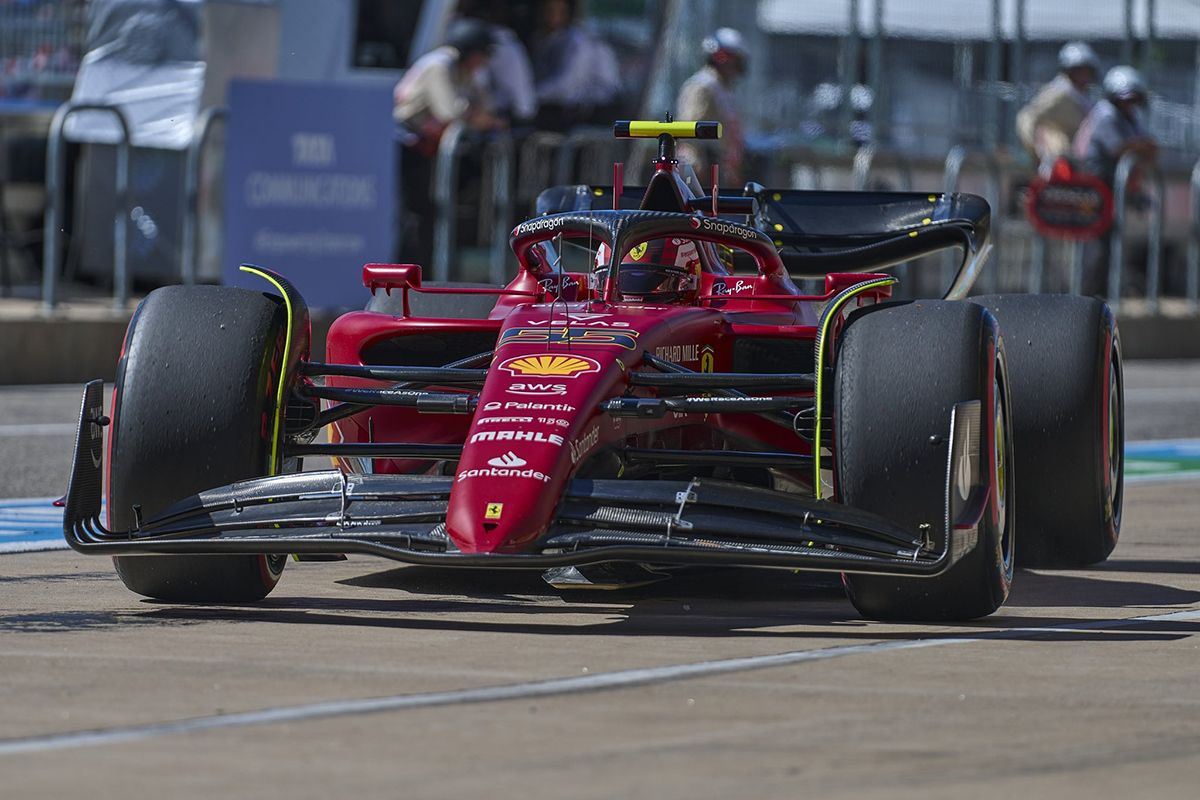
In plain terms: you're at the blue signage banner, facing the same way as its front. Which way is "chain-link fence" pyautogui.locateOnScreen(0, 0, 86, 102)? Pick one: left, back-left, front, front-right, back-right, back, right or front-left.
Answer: back-right

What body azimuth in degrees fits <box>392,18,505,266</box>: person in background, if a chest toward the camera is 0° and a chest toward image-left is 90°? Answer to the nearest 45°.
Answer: approximately 270°

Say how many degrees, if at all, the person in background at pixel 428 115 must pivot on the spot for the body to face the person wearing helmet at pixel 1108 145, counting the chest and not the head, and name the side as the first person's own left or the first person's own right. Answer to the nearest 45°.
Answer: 0° — they already face them

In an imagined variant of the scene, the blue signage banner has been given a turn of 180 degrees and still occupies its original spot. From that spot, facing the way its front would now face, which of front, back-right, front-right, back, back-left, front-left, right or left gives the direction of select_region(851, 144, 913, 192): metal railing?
front-right

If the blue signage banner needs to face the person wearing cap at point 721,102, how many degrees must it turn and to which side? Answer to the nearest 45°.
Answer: approximately 135° to its left

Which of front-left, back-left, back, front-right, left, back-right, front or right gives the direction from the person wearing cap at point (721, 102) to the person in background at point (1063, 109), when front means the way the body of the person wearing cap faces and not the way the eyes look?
front-left

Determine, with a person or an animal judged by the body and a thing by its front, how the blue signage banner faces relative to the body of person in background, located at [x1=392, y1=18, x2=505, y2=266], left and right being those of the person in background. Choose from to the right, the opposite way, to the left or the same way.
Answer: to the right

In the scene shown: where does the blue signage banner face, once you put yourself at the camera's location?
facing the viewer

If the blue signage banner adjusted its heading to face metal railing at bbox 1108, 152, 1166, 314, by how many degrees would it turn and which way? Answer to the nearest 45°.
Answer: approximately 135° to its left

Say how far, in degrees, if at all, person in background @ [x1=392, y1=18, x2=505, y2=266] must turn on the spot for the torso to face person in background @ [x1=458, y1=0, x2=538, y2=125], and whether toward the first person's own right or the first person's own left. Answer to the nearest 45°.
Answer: approximately 45° to the first person's own left
